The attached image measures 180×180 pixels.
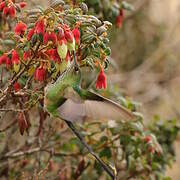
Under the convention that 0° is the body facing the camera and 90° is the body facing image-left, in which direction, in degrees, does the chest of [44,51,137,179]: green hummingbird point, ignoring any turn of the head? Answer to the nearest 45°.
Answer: approximately 90°
